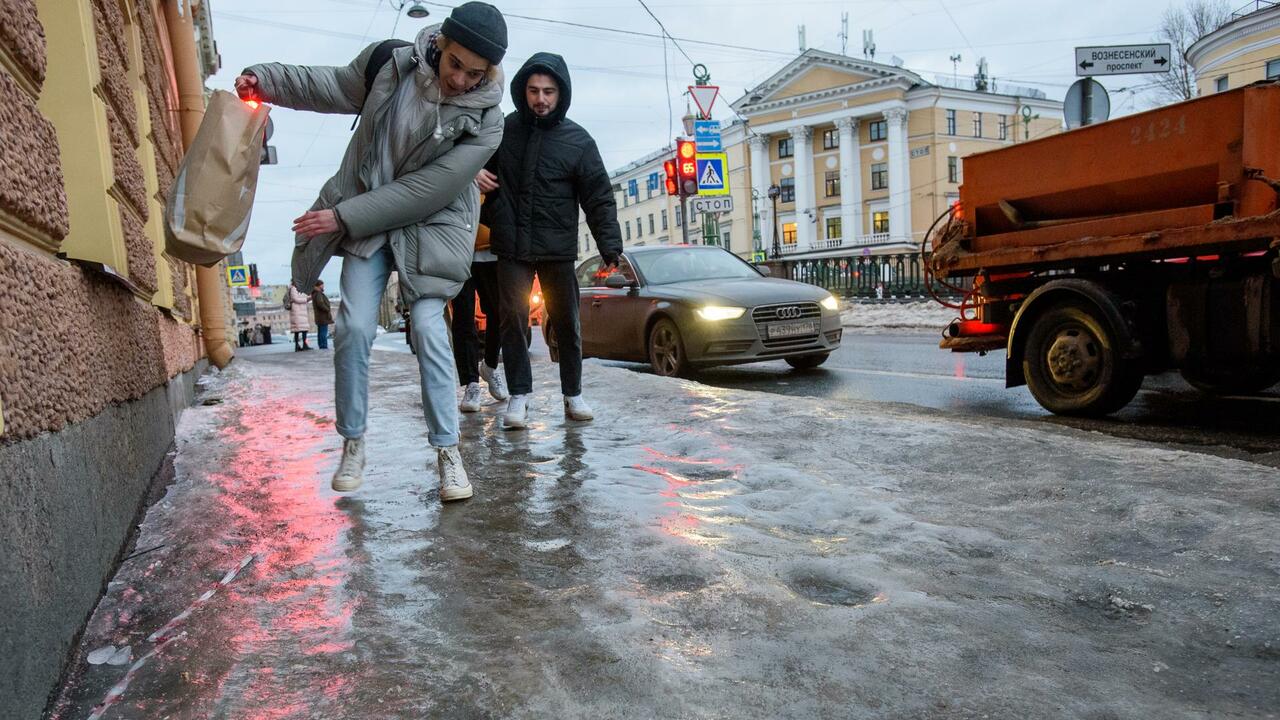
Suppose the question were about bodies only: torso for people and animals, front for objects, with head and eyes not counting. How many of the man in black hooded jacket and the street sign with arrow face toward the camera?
2

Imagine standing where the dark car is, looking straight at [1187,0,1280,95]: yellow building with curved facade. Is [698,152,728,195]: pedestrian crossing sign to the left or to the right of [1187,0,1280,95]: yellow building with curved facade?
left

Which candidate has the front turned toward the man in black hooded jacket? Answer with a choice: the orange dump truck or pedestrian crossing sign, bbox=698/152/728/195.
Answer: the pedestrian crossing sign

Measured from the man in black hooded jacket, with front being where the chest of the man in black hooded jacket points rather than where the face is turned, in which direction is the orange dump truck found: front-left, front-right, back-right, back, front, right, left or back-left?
left

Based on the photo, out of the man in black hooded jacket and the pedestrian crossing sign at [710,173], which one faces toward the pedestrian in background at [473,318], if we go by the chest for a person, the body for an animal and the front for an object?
the pedestrian crossing sign

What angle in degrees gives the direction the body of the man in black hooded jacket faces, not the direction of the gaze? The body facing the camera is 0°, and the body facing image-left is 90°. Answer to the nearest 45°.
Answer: approximately 0°

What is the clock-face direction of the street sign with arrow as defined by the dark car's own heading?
The street sign with arrow is roughly at 10 o'clock from the dark car.

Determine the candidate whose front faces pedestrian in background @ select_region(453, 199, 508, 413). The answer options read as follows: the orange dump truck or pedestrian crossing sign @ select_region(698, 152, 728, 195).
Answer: the pedestrian crossing sign

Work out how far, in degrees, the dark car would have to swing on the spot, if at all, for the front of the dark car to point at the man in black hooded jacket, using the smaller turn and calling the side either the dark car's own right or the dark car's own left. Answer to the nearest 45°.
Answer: approximately 45° to the dark car's own right
